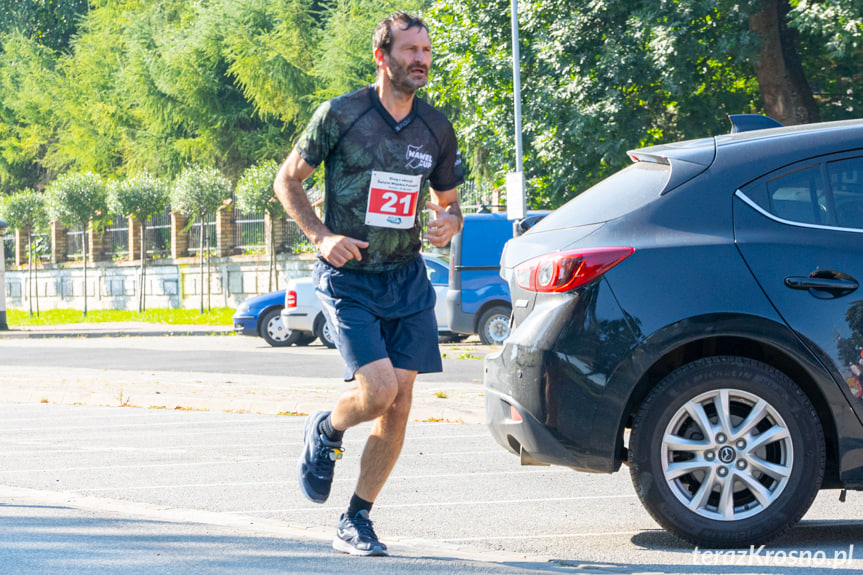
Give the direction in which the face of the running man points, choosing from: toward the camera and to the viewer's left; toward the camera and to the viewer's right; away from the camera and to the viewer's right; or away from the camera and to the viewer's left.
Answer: toward the camera and to the viewer's right

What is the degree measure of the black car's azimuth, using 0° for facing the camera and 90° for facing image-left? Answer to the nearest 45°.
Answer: approximately 270°

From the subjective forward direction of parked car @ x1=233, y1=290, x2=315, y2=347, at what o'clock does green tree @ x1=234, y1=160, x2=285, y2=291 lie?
The green tree is roughly at 3 o'clock from the parked car.

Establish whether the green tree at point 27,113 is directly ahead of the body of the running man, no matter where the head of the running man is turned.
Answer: no

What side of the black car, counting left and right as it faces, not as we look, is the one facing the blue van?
left

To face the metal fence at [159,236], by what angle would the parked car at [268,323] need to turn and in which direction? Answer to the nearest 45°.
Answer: approximately 90° to its right

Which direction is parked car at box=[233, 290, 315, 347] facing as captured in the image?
to the viewer's left

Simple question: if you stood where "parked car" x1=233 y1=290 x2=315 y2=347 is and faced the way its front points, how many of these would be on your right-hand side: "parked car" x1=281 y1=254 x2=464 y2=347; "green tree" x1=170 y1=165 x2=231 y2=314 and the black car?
1

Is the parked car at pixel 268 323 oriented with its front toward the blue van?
no

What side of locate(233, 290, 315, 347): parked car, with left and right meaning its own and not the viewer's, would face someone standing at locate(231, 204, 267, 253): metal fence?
right
